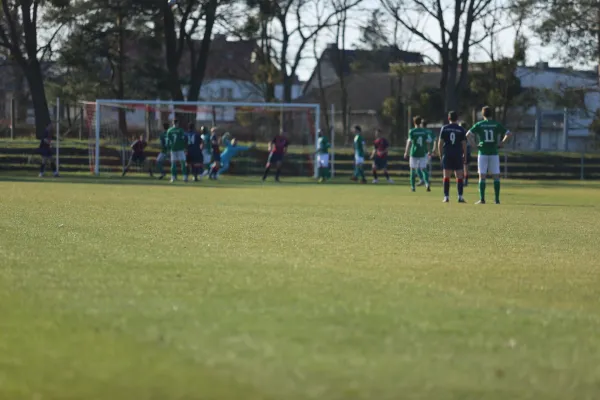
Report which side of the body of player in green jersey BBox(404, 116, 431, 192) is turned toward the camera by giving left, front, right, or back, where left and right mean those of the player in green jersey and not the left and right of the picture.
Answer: back

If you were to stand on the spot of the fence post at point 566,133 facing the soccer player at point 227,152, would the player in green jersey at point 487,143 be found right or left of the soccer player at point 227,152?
left

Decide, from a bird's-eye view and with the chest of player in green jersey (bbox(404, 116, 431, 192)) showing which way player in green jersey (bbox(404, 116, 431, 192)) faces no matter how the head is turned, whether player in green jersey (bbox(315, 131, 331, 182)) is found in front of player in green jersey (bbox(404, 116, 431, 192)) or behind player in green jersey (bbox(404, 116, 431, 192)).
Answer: in front

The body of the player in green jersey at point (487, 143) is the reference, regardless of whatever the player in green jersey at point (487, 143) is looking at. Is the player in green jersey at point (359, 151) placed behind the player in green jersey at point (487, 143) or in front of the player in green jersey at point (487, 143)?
in front

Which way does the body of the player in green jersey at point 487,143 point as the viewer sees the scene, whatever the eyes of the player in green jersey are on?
away from the camera

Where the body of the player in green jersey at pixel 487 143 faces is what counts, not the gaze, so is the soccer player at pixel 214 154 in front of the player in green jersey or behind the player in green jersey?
in front

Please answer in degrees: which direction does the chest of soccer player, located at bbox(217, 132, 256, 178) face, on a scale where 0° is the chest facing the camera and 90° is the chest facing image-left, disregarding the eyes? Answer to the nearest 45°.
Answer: approximately 0°

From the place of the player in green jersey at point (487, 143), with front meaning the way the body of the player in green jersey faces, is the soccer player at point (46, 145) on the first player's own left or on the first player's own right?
on the first player's own left

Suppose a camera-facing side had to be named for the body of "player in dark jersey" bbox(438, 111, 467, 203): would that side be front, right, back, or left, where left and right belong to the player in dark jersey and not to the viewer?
back

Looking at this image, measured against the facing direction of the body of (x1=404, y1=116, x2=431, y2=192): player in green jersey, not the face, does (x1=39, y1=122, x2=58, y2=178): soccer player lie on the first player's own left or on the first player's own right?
on the first player's own left
